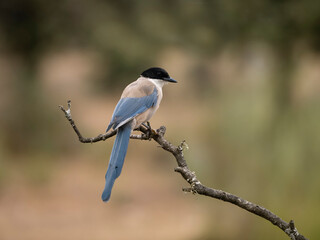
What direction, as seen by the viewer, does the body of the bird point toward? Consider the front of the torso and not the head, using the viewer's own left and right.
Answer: facing away from the viewer and to the right of the viewer
